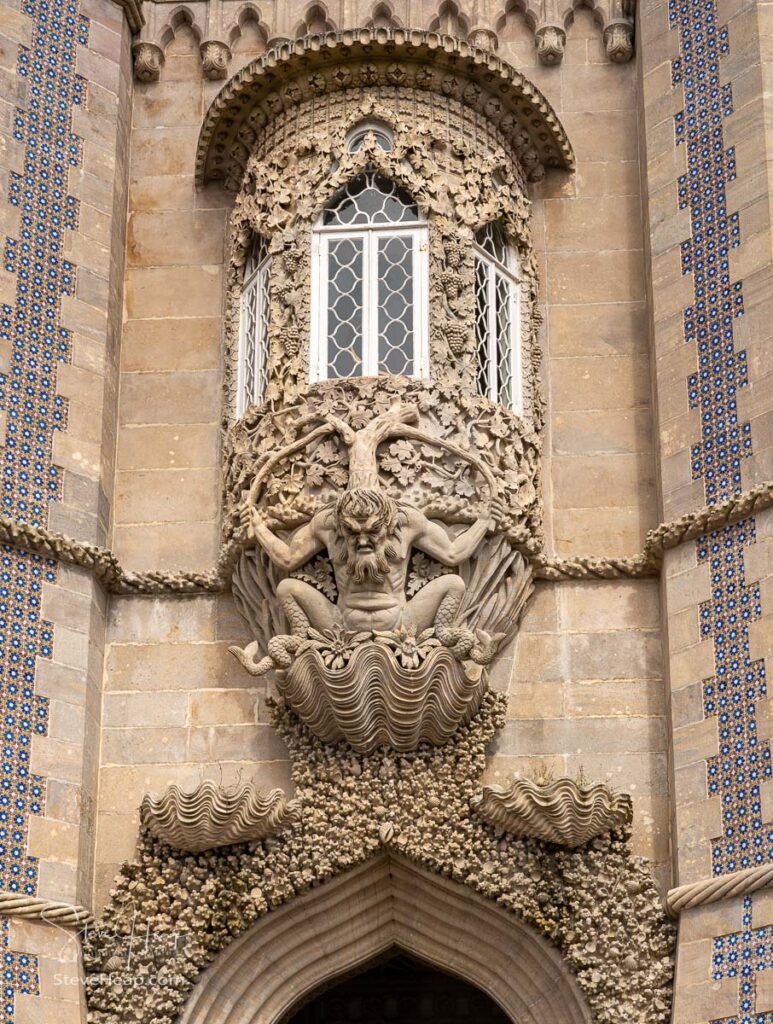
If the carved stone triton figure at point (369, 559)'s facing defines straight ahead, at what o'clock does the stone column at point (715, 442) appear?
The stone column is roughly at 9 o'clock from the carved stone triton figure.

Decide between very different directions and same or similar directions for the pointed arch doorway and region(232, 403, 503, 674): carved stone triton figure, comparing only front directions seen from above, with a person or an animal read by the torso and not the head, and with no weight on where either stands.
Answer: same or similar directions

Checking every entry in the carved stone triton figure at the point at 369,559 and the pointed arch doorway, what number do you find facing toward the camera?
2

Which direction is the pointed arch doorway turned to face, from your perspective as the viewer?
facing the viewer

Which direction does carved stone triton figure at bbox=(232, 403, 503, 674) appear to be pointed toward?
toward the camera

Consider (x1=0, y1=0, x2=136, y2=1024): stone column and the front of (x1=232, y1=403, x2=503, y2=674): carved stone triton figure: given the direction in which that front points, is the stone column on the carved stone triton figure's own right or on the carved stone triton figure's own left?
on the carved stone triton figure's own right
